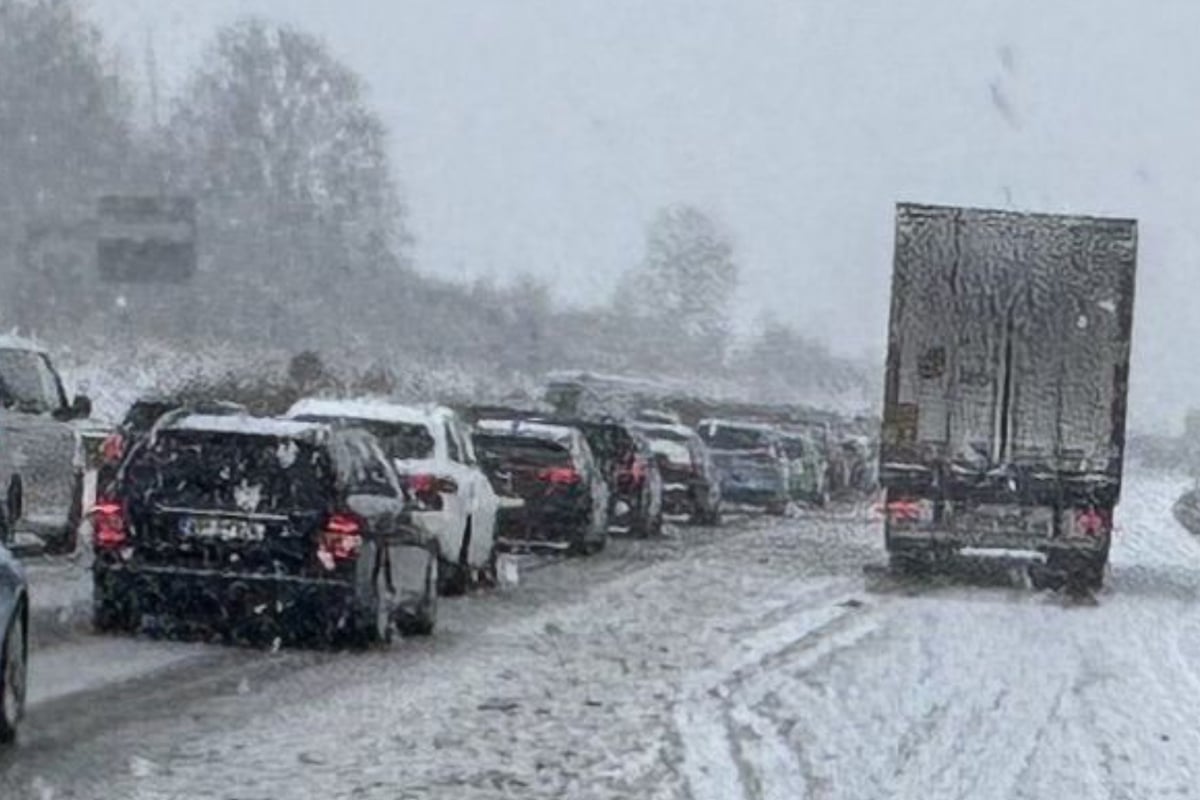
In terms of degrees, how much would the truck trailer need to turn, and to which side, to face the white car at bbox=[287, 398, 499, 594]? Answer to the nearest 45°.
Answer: approximately 135° to its left

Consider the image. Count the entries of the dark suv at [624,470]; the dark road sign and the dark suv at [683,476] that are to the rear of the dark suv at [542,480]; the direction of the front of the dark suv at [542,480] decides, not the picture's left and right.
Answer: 0

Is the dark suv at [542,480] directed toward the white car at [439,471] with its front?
no

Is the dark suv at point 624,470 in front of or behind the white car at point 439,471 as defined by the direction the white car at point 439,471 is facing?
in front

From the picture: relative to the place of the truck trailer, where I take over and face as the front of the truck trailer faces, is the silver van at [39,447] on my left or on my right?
on my left

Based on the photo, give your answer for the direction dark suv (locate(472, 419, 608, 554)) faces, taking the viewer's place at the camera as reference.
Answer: facing away from the viewer

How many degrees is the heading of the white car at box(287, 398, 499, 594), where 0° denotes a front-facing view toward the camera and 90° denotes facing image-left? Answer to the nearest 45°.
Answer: approximately 225°

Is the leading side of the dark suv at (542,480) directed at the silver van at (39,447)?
no

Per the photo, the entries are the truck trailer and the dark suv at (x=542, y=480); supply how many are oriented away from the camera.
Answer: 2

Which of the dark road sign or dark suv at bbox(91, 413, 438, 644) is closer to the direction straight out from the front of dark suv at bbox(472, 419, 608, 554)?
the dark road sign

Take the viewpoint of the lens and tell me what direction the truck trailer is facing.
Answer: facing away from the viewer
